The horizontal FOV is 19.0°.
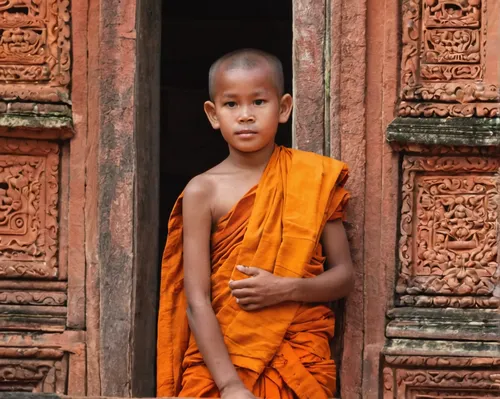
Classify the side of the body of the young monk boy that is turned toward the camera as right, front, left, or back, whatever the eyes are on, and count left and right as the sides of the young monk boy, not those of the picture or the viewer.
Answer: front

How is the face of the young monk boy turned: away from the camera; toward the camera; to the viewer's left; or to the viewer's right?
toward the camera
